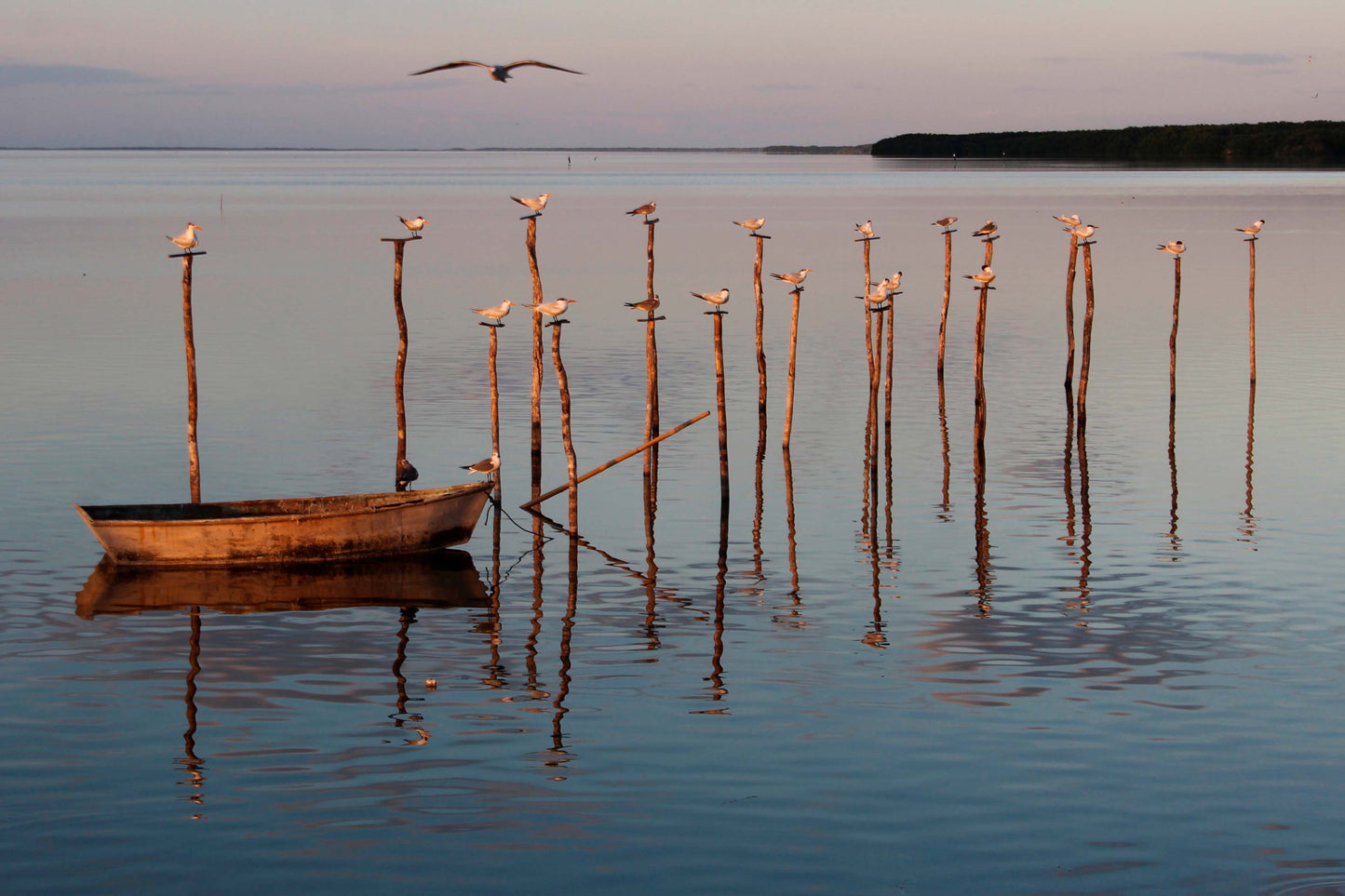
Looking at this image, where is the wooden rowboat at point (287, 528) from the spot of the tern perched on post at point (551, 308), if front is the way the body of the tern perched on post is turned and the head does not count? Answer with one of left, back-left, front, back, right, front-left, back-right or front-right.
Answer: back-right

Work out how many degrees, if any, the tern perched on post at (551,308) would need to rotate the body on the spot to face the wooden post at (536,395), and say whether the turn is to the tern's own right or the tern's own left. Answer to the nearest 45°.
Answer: approximately 90° to the tern's own left

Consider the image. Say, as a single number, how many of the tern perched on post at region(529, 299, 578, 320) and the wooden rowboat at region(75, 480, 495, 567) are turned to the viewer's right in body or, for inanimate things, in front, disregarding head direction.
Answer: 2

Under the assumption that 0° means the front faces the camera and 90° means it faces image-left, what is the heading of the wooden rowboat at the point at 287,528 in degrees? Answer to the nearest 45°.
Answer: approximately 270°

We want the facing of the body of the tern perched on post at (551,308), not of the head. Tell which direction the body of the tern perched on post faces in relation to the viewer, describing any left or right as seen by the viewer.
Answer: facing to the right of the viewer
